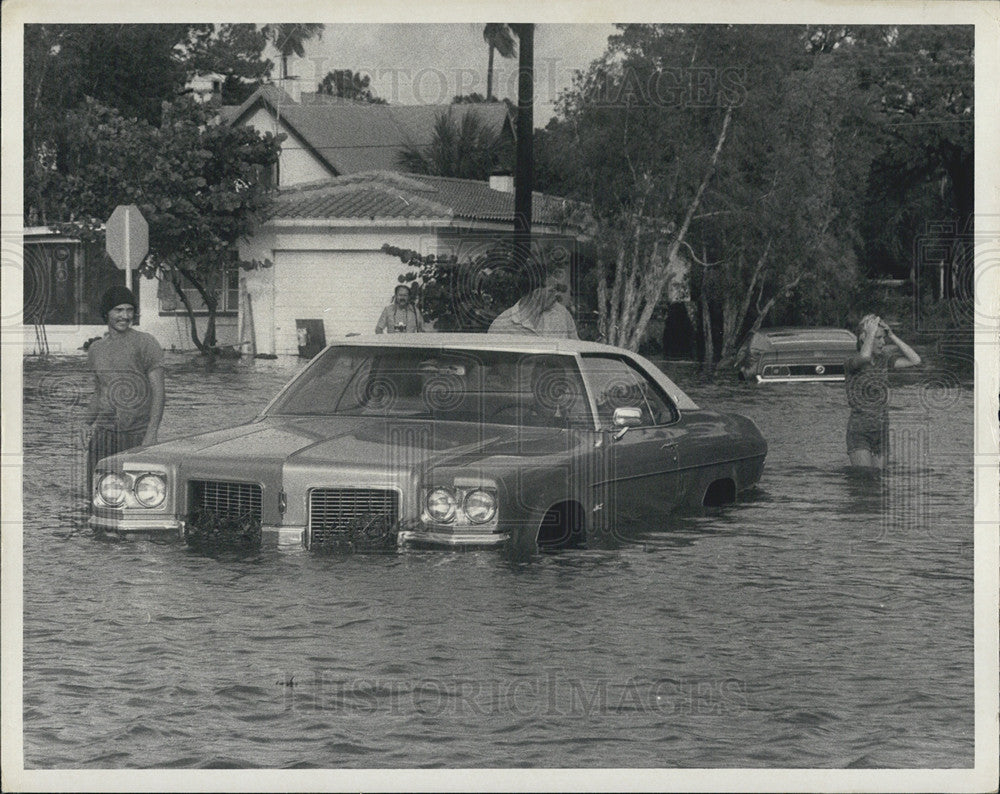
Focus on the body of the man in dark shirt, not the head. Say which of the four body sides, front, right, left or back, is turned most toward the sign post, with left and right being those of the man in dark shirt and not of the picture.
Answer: back

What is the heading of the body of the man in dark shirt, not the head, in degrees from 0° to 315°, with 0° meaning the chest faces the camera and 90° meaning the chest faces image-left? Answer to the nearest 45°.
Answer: approximately 0°

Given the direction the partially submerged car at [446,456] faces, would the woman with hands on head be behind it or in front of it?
behind

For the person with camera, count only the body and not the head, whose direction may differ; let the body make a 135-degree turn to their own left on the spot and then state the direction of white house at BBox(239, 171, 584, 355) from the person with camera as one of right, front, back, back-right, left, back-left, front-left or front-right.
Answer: front-left

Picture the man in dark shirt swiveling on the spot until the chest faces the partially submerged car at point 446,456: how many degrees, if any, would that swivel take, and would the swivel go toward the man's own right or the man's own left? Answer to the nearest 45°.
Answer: approximately 45° to the man's own left

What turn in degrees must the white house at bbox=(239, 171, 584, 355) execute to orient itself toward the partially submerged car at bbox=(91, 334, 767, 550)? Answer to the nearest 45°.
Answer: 0° — it already faces it

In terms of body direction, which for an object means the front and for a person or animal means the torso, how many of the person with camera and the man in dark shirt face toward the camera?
2

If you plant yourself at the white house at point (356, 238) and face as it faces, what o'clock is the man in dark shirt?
The man in dark shirt is roughly at 12 o'clock from the white house.

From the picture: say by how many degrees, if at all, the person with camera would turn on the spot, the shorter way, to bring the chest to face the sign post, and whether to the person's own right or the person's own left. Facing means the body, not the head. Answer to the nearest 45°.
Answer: approximately 135° to the person's own right

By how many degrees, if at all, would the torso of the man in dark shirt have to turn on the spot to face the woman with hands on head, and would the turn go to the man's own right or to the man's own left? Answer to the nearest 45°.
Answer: approximately 90° to the man's own left

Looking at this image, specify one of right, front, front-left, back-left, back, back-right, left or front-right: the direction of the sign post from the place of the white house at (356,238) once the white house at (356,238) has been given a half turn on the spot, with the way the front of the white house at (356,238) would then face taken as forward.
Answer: back-left

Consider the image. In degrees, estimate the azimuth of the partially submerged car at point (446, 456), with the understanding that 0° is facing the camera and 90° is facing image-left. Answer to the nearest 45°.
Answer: approximately 45°
